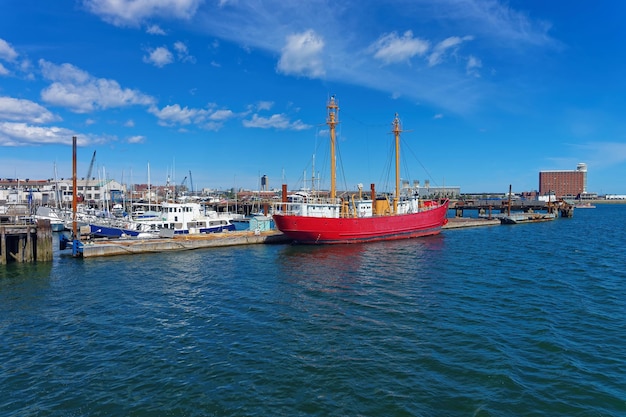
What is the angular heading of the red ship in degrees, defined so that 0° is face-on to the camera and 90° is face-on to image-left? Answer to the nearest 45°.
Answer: approximately 225°

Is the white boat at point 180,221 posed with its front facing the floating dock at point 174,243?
no

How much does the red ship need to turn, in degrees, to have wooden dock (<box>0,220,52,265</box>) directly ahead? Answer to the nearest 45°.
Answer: approximately 180°

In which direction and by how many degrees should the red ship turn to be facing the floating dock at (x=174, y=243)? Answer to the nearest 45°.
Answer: approximately 180°

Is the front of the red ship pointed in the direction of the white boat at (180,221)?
no
